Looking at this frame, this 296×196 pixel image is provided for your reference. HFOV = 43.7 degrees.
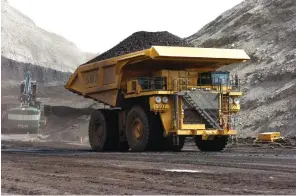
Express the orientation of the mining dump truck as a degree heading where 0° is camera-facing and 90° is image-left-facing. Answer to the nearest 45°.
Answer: approximately 315°
